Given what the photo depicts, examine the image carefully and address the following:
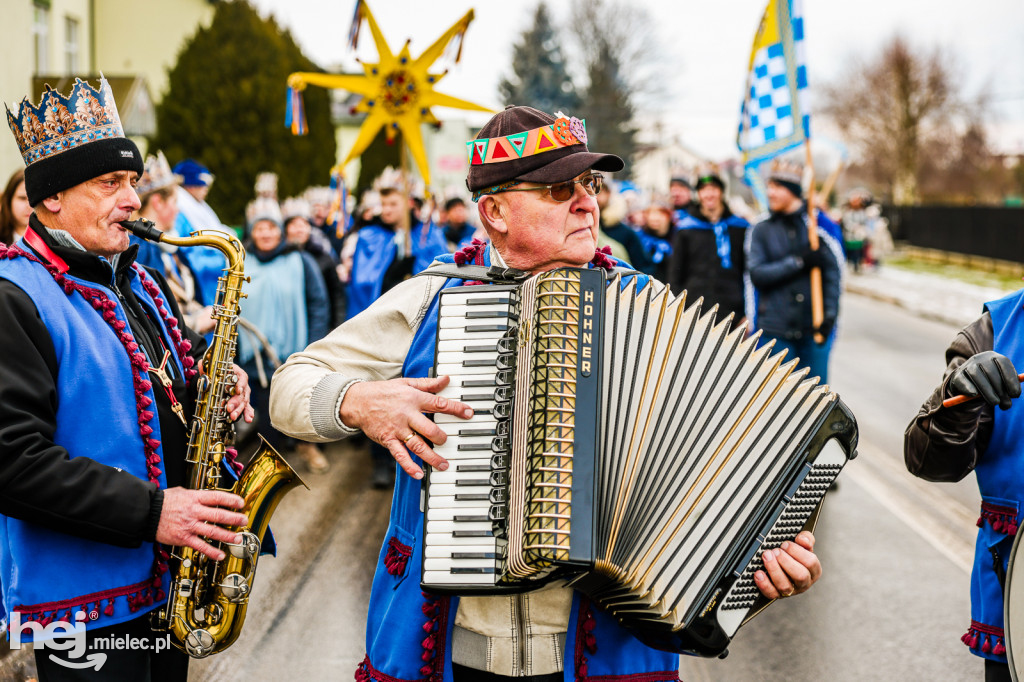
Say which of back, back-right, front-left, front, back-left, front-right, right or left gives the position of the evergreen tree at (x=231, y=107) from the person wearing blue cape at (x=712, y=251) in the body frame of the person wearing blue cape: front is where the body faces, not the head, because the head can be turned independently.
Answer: back-right

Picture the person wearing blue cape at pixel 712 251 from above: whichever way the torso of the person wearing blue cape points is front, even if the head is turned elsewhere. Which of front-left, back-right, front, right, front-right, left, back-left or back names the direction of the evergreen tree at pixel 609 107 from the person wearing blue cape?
back

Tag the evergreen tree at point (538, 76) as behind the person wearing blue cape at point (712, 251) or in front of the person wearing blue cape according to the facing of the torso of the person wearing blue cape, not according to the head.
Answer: behind

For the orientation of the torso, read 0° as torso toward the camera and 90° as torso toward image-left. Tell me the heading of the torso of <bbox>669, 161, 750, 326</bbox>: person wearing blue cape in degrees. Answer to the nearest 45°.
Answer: approximately 0°

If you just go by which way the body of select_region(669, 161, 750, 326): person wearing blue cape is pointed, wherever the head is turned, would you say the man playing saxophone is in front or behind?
in front

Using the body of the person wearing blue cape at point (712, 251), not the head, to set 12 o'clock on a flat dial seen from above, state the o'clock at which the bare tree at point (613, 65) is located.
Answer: The bare tree is roughly at 6 o'clock from the person wearing blue cape.
